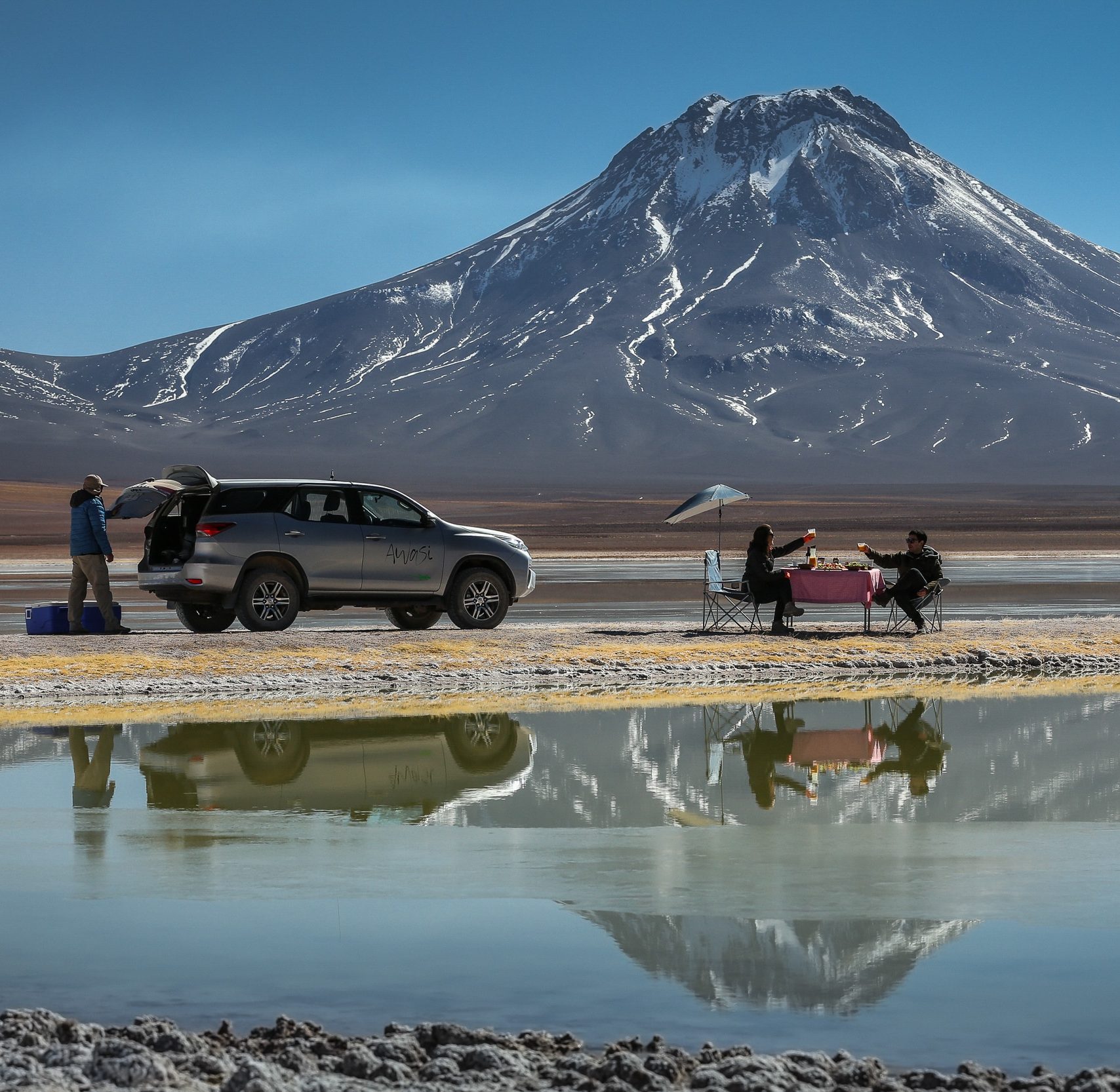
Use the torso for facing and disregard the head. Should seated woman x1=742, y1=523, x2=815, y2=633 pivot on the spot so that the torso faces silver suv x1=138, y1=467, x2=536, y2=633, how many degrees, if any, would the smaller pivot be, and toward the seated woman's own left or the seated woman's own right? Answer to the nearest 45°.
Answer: approximately 180°

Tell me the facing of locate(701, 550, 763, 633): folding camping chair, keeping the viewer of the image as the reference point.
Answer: facing to the right of the viewer

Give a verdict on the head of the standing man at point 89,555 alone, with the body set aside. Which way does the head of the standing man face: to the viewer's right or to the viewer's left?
to the viewer's right

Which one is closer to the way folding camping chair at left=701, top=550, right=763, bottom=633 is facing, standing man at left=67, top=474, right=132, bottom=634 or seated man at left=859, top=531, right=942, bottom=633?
the seated man

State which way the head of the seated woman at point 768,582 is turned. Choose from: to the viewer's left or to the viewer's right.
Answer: to the viewer's right

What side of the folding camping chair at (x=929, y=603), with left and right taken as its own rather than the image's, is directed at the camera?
left

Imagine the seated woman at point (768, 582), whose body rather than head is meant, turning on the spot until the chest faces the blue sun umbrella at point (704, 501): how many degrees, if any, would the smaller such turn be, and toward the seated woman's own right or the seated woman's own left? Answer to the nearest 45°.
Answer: approximately 135° to the seated woman's own left

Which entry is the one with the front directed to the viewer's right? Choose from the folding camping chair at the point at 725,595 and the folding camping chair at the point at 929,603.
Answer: the folding camping chair at the point at 725,595

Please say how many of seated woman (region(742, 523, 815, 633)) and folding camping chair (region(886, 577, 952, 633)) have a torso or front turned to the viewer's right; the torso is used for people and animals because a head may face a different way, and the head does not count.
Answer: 1

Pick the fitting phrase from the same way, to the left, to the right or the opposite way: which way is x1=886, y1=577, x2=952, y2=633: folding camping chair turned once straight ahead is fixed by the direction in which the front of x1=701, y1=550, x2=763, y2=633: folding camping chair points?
the opposite way

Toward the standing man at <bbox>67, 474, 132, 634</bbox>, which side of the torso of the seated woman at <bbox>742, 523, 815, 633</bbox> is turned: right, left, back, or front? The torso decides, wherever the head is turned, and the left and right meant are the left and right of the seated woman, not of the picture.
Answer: back

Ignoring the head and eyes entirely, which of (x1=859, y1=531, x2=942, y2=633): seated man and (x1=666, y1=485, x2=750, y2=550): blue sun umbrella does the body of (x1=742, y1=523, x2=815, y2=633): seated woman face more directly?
the seated man

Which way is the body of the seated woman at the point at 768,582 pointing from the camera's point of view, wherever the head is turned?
to the viewer's right
